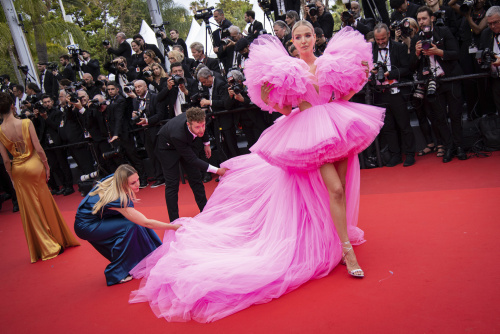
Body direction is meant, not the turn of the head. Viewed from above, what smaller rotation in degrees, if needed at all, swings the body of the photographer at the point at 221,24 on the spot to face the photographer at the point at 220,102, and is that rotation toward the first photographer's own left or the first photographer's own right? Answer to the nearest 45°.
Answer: approximately 45° to the first photographer's own left

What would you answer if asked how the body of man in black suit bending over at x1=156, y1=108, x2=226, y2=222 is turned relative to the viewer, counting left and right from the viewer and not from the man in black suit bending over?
facing the viewer and to the right of the viewer

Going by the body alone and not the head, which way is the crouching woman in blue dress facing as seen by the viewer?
to the viewer's right

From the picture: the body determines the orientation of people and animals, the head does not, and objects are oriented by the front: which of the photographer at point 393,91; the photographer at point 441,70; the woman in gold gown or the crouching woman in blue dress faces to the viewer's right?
the crouching woman in blue dress

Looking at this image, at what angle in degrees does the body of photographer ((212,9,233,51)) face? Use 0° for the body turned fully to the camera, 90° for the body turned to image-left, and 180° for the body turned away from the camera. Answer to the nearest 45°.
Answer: approximately 45°

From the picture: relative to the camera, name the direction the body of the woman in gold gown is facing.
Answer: away from the camera

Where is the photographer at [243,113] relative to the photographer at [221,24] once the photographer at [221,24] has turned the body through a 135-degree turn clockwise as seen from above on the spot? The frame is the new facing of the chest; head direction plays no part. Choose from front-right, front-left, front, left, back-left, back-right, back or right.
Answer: back

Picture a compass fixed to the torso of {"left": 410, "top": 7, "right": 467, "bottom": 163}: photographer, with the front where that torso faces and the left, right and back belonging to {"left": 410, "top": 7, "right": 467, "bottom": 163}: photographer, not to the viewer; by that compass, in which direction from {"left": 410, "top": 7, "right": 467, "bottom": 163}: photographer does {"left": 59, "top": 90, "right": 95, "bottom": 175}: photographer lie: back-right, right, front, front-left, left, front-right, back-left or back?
front-right

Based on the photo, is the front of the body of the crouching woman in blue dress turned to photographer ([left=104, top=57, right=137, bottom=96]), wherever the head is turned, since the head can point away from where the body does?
no

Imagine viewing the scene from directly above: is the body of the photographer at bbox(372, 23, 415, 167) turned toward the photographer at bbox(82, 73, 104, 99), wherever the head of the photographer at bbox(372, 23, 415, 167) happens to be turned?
no

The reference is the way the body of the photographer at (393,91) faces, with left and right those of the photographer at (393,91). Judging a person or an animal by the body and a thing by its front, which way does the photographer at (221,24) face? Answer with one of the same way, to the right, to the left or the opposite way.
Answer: the same way

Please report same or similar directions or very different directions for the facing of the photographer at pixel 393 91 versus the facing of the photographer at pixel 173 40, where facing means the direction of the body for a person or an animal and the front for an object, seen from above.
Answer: same or similar directions

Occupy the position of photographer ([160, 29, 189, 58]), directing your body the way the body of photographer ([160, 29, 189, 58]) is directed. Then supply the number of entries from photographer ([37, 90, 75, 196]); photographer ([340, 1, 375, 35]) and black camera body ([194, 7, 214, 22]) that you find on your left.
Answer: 2

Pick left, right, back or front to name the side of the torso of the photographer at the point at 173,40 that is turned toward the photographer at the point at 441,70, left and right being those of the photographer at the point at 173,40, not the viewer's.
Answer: left

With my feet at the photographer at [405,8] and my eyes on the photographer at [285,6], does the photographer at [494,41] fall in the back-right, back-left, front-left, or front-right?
back-left

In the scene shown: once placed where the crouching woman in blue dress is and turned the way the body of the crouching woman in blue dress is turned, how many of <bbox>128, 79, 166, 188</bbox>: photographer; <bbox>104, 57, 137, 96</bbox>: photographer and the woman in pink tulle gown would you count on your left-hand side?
2

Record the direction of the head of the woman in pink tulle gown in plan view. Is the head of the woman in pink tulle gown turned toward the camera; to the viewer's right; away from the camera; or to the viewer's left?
toward the camera

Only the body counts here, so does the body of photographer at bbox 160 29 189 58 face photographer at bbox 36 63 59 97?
no

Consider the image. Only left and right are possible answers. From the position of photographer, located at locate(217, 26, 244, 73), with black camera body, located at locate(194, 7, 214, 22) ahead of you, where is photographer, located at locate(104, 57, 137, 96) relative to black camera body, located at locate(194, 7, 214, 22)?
left
